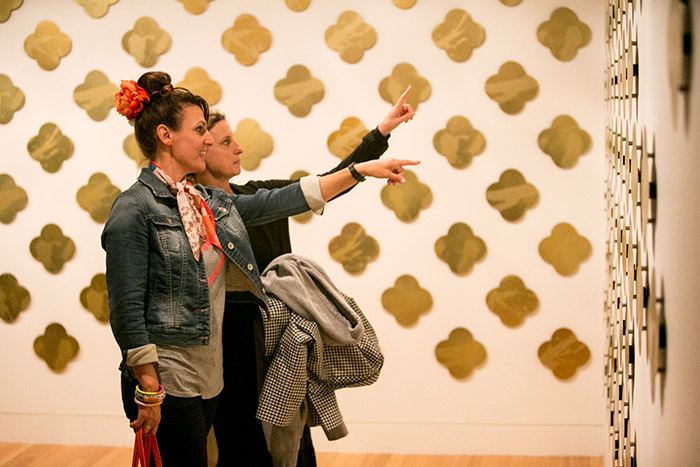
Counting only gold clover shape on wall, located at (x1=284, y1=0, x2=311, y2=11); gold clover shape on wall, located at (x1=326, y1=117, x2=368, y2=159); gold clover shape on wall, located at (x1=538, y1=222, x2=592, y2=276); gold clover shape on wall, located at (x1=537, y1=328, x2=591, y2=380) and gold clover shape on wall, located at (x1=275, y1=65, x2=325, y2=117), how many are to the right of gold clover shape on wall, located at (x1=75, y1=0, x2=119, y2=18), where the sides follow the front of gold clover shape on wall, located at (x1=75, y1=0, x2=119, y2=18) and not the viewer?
0

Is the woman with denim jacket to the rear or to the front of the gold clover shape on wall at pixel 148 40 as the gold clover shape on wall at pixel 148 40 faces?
to the front

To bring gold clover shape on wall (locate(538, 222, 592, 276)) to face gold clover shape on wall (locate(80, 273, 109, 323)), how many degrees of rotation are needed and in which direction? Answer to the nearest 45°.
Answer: approximately 90° to its right

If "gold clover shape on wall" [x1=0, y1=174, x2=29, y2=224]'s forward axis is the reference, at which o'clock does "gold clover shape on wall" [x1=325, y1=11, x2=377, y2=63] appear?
"gold clover shape on wall" [x1=325, y1=11, x2=377, y2=63] is roughly at 10 o'clock from "gold clover shape on wall" [x1=0, y1=174, x2=29, y2=224].

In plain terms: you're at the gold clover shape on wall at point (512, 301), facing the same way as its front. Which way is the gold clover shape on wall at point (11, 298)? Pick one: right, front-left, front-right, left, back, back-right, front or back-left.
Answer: right

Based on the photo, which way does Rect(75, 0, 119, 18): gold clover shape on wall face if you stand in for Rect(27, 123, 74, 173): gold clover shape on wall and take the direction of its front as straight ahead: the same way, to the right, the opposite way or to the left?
the same way

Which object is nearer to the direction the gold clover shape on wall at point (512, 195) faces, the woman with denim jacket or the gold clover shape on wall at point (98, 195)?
the woman with denim jacket

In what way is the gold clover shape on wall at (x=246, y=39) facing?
toward the camera

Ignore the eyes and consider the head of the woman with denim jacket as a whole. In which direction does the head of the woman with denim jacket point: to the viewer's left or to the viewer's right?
to the viewer's right

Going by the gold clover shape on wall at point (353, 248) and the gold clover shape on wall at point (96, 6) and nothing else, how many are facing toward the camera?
2

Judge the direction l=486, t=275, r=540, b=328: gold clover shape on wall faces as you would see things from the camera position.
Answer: facing the viewer

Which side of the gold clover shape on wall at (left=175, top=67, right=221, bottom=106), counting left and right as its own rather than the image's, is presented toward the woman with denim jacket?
front

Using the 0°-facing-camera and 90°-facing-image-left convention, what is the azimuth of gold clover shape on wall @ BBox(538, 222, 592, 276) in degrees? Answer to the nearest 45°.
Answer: approximately 0°

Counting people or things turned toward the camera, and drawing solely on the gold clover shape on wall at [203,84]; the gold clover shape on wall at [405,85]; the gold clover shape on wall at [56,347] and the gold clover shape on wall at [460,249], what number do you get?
4

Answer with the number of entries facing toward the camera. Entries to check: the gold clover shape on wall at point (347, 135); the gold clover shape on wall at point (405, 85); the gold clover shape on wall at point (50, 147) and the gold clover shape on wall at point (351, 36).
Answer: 4

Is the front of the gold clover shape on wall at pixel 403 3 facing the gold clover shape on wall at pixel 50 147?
no

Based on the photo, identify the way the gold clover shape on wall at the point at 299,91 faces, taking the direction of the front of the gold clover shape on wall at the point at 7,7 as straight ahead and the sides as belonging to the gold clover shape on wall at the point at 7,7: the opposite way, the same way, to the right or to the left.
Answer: the same way

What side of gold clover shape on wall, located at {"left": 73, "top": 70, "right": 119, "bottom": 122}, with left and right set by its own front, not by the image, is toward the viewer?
front
